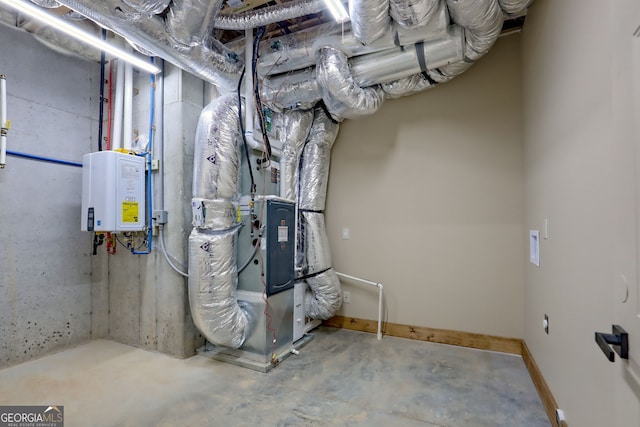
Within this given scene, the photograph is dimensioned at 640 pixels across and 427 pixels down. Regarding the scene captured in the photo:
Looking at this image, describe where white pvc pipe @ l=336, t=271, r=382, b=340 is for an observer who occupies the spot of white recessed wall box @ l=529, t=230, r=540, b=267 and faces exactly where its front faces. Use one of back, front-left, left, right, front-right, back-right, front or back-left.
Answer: front-right

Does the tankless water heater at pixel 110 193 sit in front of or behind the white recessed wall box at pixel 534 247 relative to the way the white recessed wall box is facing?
in front

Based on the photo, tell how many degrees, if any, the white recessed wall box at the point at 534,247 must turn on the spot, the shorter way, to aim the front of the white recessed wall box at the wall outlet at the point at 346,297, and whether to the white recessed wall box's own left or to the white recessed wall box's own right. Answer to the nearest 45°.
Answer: approximately 45° to the white recessed wall box's own right

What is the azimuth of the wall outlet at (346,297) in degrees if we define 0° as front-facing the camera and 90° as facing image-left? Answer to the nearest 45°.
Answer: approximately 0°

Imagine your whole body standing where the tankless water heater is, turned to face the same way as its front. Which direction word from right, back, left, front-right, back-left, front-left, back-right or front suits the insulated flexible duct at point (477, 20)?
left

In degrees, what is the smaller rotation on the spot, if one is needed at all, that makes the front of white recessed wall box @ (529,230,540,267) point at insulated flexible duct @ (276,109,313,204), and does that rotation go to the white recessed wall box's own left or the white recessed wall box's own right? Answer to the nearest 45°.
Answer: approximately 45° to the white recessed wall box's own right

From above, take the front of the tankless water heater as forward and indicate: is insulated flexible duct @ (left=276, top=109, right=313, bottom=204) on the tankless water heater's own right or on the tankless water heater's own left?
on the tankless water heater's own left

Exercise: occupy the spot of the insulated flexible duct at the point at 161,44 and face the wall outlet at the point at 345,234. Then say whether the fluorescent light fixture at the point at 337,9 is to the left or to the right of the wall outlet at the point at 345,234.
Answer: right
